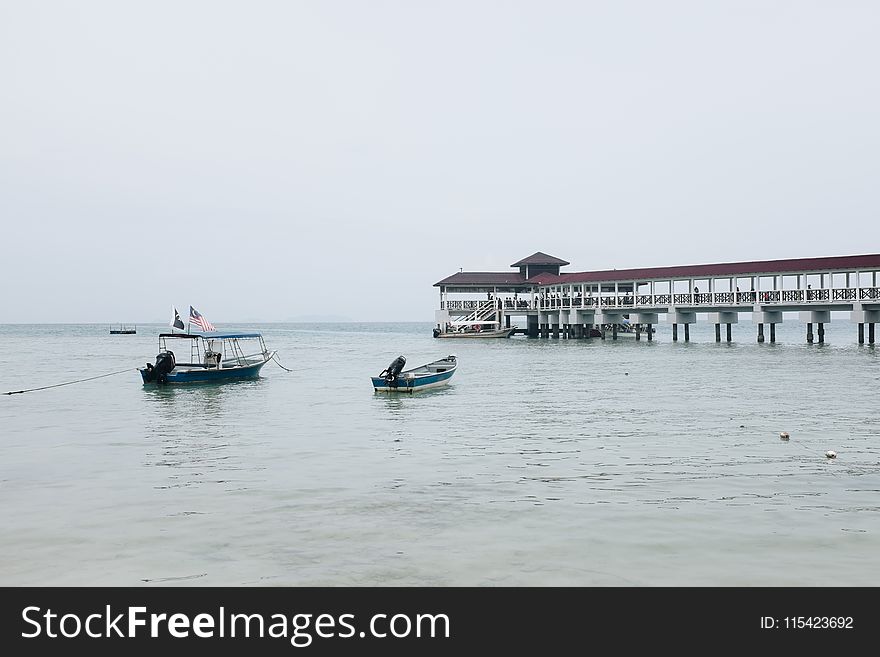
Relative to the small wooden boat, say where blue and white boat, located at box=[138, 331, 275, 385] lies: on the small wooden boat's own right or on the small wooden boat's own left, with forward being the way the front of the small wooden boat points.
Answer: on the small wooden boat's own left

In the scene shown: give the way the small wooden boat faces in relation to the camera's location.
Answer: facing away from the viewer and to the right of the viewer
